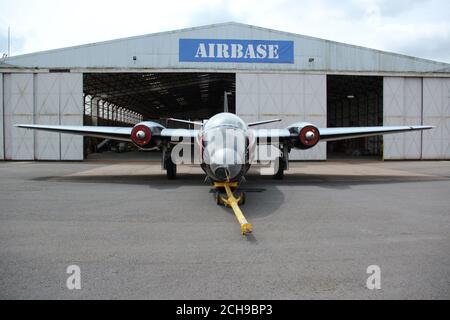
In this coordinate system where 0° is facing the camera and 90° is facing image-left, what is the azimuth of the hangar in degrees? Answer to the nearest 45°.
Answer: approximately 0°
